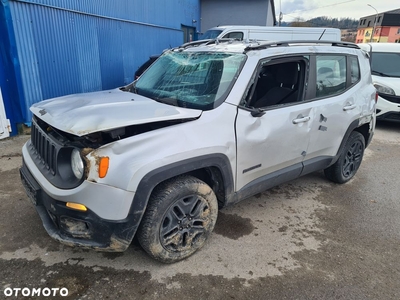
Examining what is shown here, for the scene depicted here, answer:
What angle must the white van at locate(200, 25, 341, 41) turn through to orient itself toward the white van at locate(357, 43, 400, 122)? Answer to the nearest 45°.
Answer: approximately 135° to its left

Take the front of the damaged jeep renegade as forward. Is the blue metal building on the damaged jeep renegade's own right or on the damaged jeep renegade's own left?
on the damaged jeep renegade's own right

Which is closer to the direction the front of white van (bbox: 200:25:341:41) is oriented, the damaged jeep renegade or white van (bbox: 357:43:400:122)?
the damaged jeep renegade

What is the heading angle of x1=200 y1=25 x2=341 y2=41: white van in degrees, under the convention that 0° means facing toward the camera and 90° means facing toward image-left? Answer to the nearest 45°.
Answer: approximately 90°

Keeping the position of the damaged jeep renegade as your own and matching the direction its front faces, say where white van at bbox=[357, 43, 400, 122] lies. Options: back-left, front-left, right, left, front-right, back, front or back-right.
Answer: back

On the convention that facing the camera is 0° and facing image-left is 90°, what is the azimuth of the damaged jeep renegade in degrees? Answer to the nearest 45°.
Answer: approximately 45°

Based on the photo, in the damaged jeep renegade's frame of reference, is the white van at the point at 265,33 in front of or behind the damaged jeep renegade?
behind

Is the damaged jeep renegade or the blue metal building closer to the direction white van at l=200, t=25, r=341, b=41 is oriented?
the blue metal building

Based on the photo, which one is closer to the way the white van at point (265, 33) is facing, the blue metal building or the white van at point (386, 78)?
the blue metal building

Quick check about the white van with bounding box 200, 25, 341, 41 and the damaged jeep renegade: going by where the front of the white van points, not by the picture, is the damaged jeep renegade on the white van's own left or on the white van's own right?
on the white van's own left

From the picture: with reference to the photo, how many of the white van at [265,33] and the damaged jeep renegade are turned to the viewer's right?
0
